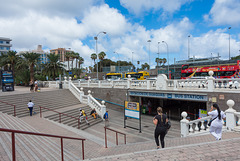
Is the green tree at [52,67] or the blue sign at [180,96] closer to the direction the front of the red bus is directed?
the green tree

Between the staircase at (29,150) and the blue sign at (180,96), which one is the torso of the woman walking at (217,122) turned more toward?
the blue sign

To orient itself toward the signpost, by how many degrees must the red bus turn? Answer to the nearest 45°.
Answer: approximately 90° to its left

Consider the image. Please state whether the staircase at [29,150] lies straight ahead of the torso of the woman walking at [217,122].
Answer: no

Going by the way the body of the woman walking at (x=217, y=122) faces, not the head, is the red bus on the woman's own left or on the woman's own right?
on the woman's own right

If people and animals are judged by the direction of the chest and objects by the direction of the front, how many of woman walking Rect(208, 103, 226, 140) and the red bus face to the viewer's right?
0

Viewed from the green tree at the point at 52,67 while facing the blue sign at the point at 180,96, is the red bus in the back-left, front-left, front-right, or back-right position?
front-left

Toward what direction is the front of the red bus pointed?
to the viewer's left

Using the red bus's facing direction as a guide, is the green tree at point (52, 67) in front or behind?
in front

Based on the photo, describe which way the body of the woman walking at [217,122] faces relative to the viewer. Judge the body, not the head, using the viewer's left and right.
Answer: facing away from the viewer and to the left of the viewer

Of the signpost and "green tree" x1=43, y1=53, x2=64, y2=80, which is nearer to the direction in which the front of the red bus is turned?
the green tree

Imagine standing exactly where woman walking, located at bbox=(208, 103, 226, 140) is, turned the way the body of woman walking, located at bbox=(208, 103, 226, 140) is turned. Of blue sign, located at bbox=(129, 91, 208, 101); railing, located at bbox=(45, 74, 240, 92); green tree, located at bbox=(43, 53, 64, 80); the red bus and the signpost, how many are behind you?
0

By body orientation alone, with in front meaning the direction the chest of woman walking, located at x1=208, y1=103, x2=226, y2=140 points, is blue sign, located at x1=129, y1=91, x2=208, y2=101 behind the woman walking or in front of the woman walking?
in front

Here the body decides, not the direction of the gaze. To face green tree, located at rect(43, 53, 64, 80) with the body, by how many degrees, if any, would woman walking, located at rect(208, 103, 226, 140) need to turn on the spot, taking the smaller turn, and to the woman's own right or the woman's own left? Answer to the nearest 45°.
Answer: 0° — they already face it

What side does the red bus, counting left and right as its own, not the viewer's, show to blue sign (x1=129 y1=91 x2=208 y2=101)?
left
